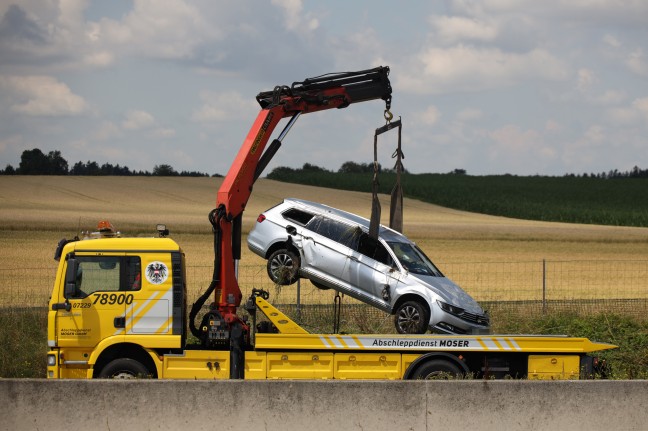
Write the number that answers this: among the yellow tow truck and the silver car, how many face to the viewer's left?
1

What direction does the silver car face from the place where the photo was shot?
facing the viewer and to the right of the viewer

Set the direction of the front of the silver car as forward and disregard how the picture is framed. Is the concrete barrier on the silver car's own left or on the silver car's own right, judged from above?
on the silver car's own right

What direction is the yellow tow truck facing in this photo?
to the viewer's left

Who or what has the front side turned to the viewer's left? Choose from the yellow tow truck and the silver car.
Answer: the yellow tow truck
